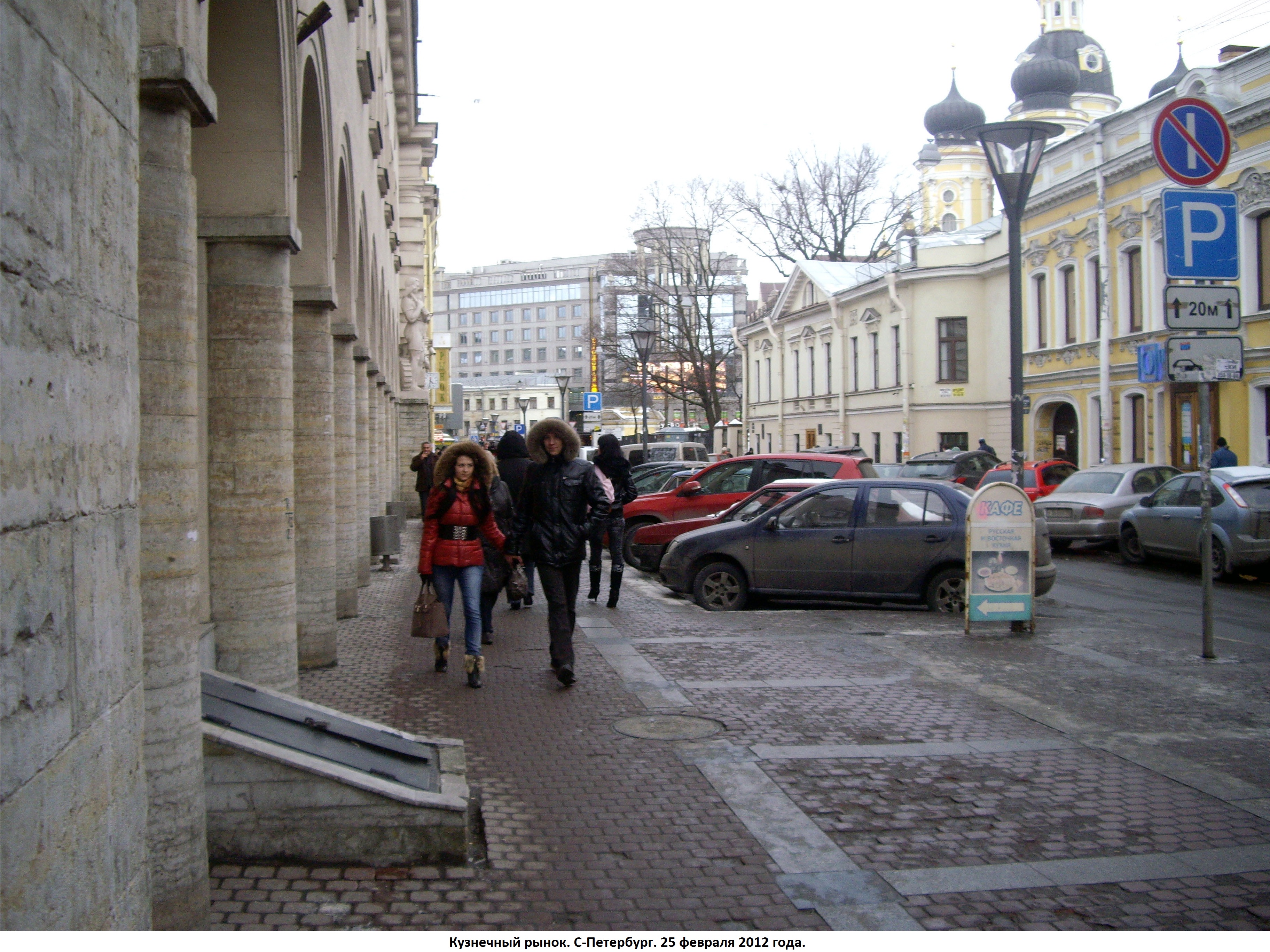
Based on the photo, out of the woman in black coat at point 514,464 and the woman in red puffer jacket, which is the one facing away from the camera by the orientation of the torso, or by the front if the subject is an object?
the woman in black coat

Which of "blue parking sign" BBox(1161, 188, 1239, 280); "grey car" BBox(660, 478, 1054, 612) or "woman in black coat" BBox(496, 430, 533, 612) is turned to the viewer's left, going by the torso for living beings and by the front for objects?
the grey car

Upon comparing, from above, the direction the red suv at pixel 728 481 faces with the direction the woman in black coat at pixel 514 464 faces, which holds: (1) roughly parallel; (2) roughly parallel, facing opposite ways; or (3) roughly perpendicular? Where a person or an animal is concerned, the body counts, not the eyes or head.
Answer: roughly perpendicular

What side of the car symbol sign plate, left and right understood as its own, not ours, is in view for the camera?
front

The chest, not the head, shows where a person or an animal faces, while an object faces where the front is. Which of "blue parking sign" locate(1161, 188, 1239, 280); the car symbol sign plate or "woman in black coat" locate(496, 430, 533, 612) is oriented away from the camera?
the woman in black coat

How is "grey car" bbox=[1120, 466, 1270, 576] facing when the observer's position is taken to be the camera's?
facing away from the viewer and to the left of the viewer

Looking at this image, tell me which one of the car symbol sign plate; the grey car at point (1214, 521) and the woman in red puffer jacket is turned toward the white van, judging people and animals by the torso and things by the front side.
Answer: the grey car

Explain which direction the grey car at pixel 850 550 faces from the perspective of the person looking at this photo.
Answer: facing to the left of the viewer

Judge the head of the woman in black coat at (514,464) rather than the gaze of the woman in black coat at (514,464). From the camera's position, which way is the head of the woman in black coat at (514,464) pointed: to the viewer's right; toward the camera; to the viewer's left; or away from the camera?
away from the camera

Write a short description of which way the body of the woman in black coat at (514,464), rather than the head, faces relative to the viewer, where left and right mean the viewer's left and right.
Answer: facing away from the viewer

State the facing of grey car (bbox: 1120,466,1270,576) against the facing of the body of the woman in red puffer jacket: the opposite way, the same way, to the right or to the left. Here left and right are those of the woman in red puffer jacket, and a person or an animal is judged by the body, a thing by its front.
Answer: the opposite way

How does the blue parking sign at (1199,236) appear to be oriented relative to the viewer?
toward the camera

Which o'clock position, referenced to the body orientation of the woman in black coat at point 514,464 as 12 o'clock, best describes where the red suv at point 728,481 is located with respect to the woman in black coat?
The red suv is roughly at 1 o'clock from the woman in black coat.

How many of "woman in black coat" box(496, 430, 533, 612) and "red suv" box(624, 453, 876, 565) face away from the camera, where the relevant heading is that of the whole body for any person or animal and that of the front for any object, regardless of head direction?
1

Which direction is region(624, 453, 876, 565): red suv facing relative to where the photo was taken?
to the viewer's left

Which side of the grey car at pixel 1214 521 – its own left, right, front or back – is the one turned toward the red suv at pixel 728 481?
left

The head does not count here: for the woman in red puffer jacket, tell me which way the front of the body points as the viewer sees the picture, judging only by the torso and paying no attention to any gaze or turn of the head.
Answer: toward the camera
